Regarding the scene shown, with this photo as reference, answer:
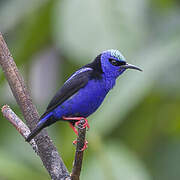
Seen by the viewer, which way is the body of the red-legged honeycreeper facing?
to the viewer's right
